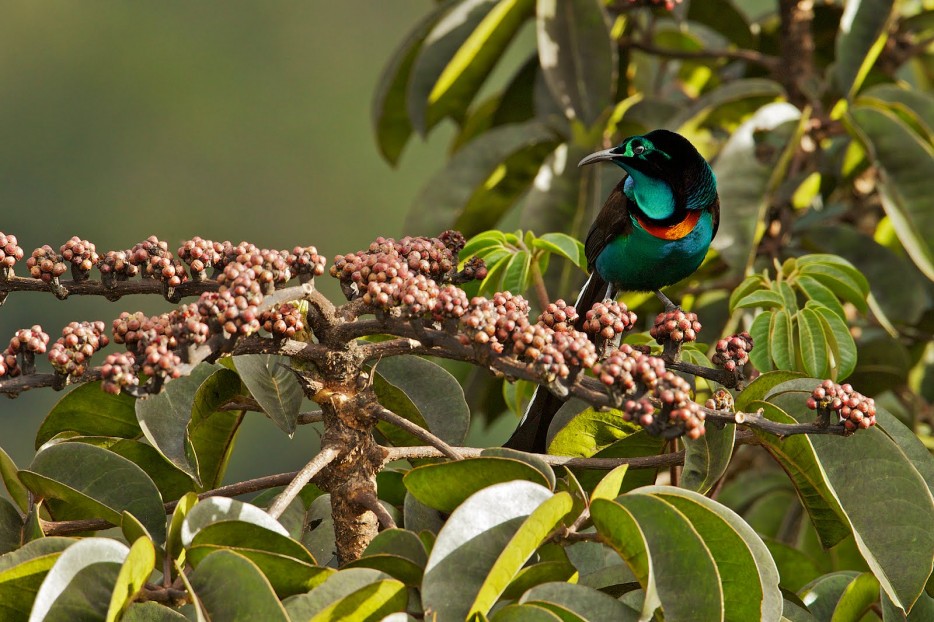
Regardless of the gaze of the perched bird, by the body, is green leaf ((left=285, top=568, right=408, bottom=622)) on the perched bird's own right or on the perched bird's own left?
on the perched bird's own right

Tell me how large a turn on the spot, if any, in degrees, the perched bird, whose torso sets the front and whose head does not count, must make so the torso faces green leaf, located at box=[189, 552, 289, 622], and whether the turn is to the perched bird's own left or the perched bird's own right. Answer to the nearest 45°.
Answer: approximately 45° to the perched bird's own right

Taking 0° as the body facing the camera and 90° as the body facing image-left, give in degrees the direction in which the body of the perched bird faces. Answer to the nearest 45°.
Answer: approximately 315°

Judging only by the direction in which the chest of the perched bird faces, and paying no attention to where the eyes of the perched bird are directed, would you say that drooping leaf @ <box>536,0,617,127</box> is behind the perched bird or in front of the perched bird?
behind
